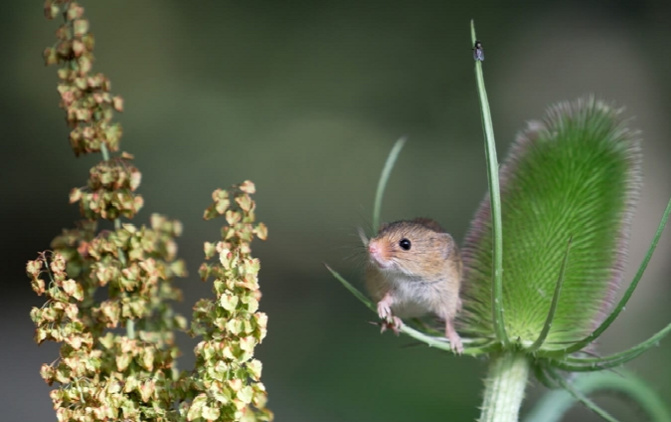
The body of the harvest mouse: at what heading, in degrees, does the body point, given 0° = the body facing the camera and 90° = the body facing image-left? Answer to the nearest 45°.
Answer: approximately 45°
